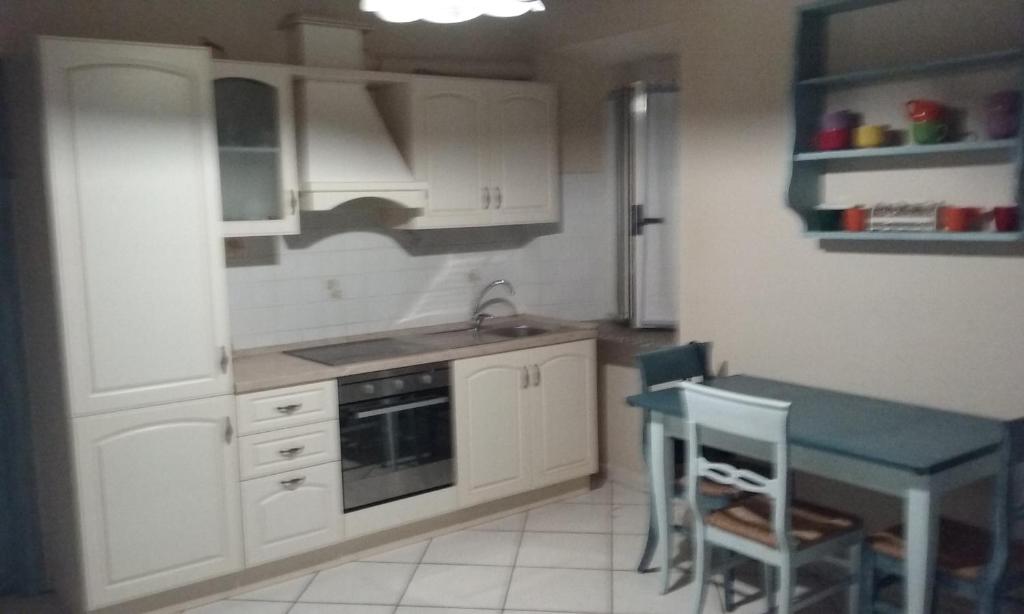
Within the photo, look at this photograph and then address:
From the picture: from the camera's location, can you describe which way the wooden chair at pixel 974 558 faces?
facing away from the viewer and to the left of the viewer

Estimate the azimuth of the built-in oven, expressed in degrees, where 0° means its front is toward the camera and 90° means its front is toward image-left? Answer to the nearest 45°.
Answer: approximately 315°

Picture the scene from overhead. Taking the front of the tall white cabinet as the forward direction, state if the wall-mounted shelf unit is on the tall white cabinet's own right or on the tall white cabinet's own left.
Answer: on the tall white cabinet's own left

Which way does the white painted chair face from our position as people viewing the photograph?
facing away from the viewer and to the right of the viewer

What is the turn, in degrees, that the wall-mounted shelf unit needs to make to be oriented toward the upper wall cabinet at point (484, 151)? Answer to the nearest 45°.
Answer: approximately 45° to its right

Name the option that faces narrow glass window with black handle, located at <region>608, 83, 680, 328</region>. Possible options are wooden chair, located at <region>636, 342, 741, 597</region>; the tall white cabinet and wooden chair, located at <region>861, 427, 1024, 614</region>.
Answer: wooden chair, located at <region>861, 427, 1024, 614</region>

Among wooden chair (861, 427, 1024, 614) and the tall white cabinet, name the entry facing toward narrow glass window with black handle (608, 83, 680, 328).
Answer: the wooden chair

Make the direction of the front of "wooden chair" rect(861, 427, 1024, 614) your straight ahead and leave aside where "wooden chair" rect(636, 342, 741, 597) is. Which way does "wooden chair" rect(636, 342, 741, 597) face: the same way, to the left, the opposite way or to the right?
the opposite way
